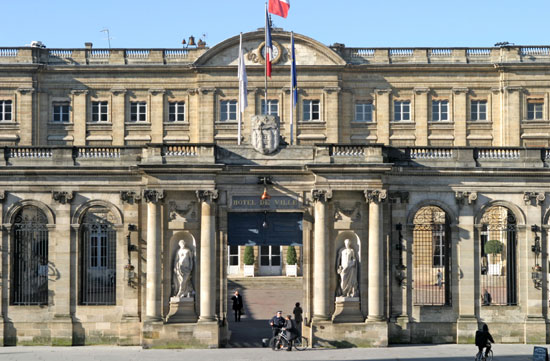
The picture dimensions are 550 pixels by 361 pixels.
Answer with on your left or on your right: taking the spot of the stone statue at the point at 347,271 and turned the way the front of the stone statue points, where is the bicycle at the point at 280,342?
on your right

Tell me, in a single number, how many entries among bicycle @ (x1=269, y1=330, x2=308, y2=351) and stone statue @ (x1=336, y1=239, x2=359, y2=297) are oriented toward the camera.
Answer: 1

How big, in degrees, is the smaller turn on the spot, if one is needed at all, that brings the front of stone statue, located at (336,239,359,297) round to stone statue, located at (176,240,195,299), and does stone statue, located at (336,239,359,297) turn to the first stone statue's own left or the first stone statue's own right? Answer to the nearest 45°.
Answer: approximately 90° to the first stone statue's own right

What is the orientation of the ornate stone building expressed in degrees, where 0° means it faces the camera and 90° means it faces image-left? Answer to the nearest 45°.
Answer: approximately 0°
